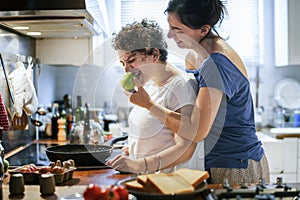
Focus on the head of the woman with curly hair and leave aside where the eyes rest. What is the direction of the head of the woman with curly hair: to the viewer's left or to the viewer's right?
to the viewer's left

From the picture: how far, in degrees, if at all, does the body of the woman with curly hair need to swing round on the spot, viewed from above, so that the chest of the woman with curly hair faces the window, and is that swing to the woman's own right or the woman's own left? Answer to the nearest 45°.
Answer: approximately 135° to the woman's own right

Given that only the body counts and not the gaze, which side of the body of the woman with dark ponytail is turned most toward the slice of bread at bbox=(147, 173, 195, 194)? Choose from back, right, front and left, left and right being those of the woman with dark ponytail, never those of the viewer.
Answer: left

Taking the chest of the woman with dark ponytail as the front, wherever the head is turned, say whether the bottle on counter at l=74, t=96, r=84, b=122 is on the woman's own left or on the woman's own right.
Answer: on the woman's own right

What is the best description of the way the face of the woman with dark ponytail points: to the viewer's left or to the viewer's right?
to the viewer's left

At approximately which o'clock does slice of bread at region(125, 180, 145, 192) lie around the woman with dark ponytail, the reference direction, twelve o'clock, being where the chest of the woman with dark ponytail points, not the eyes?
The slice of bread is roughly at 10 o'clock from the woman with dark ponytail.

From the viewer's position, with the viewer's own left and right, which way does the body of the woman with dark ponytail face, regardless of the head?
facing to the left of the viewer

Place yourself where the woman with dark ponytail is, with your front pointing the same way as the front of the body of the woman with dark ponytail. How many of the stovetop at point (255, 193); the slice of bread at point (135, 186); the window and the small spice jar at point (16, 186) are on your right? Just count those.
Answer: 1

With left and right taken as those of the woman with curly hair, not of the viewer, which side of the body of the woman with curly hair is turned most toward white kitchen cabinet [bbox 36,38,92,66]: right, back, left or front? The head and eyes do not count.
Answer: right

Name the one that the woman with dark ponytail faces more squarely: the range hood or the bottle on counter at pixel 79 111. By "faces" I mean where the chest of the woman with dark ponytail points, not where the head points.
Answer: the range hood

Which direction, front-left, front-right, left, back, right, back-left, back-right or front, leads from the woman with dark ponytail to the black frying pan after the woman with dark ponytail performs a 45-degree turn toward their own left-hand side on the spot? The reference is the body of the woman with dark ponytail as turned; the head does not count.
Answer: front-right

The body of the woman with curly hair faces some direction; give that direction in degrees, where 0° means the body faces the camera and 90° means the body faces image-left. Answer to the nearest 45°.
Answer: approximately 45°

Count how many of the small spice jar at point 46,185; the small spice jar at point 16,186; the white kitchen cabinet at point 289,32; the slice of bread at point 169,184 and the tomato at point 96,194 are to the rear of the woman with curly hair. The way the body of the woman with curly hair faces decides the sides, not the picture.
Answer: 1

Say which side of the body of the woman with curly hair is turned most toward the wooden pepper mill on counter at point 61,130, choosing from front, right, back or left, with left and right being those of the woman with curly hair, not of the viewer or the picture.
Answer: right

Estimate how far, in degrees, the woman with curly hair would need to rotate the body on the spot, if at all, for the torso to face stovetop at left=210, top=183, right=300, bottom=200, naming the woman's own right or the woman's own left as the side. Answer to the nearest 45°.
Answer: approximately 90° to the woman's own left
